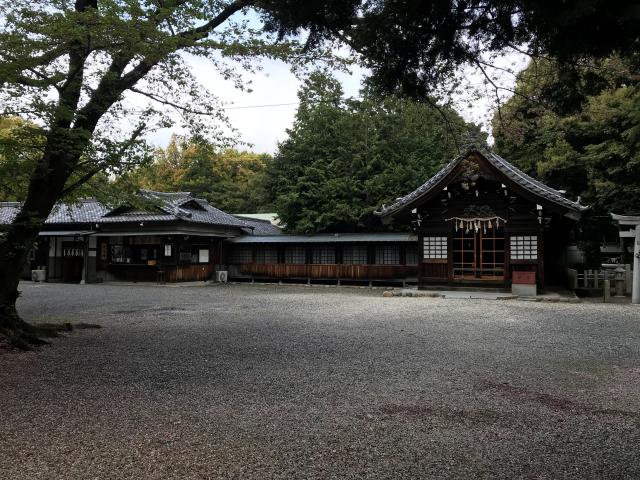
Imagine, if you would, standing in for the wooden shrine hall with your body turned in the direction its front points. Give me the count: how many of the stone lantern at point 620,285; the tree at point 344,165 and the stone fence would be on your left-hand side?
2

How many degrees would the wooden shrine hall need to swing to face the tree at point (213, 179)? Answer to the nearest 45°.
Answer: approximately 135° to its right

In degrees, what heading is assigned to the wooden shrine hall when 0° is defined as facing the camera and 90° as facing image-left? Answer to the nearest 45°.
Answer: approximately 0°

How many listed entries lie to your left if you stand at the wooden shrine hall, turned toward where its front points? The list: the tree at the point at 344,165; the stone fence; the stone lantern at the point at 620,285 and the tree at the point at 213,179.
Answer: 2

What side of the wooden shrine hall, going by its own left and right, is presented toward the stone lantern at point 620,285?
left

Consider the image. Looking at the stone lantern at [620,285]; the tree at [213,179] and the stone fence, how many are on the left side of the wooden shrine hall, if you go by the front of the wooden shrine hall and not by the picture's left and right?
2

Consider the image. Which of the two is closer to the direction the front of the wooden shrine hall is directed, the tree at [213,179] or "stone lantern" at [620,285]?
the stone lantern

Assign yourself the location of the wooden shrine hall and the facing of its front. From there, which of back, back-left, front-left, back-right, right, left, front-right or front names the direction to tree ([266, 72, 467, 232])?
back-right
